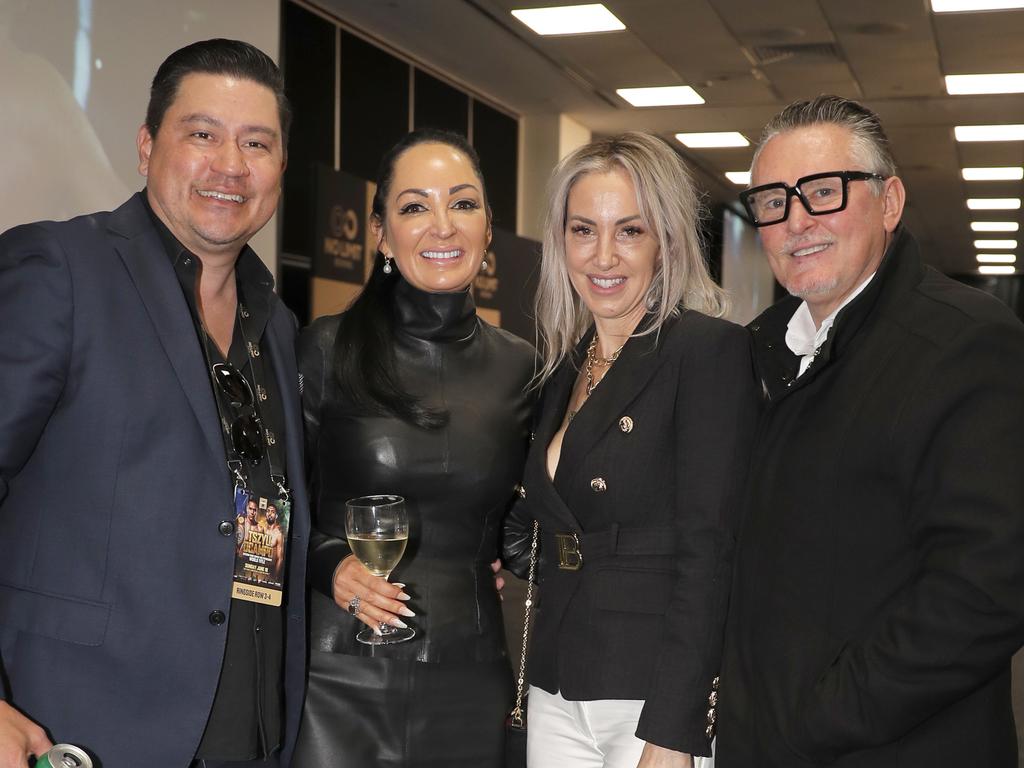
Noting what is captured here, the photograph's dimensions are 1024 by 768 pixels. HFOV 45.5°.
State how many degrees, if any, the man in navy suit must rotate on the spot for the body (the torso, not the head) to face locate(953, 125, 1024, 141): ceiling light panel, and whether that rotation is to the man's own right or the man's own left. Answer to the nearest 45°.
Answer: approximately 90° to the man's own left

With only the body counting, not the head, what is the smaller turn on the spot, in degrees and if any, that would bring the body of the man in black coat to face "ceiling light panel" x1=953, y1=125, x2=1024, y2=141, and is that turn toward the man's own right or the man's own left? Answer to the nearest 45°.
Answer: approximately 135° to the man's own right

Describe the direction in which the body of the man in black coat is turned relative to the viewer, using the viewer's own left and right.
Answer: facing the viewer and to the left of the viewer

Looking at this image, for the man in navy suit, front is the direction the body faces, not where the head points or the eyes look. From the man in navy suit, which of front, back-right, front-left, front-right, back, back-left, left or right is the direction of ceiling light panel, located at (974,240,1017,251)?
left

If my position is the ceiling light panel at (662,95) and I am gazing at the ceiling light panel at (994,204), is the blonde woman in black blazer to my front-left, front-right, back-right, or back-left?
back-right

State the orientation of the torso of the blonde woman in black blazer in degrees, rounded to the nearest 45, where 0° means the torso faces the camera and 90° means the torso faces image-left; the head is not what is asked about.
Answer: approximately 45°

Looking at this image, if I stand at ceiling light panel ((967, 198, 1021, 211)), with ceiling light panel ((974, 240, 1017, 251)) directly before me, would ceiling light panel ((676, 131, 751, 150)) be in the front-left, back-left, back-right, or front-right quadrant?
back-left

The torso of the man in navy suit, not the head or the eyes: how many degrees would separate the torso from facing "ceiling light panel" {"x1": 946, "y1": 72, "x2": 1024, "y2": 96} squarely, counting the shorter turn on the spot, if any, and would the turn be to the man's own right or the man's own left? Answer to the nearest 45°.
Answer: approximately 90° to the man's own left

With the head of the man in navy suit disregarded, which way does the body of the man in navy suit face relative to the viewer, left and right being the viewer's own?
facing the viewer and to the right of the viewer

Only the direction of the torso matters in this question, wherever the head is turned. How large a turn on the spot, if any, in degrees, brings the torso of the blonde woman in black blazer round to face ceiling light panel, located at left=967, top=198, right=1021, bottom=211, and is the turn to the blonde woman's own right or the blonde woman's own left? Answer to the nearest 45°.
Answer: approximately 135° to the blonde woman's own right

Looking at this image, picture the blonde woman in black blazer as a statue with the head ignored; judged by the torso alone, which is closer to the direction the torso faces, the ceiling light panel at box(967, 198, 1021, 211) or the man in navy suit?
the man in navy suit

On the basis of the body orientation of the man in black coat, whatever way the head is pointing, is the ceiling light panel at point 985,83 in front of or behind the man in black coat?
behind

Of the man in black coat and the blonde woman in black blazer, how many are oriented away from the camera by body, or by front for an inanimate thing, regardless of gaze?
0
